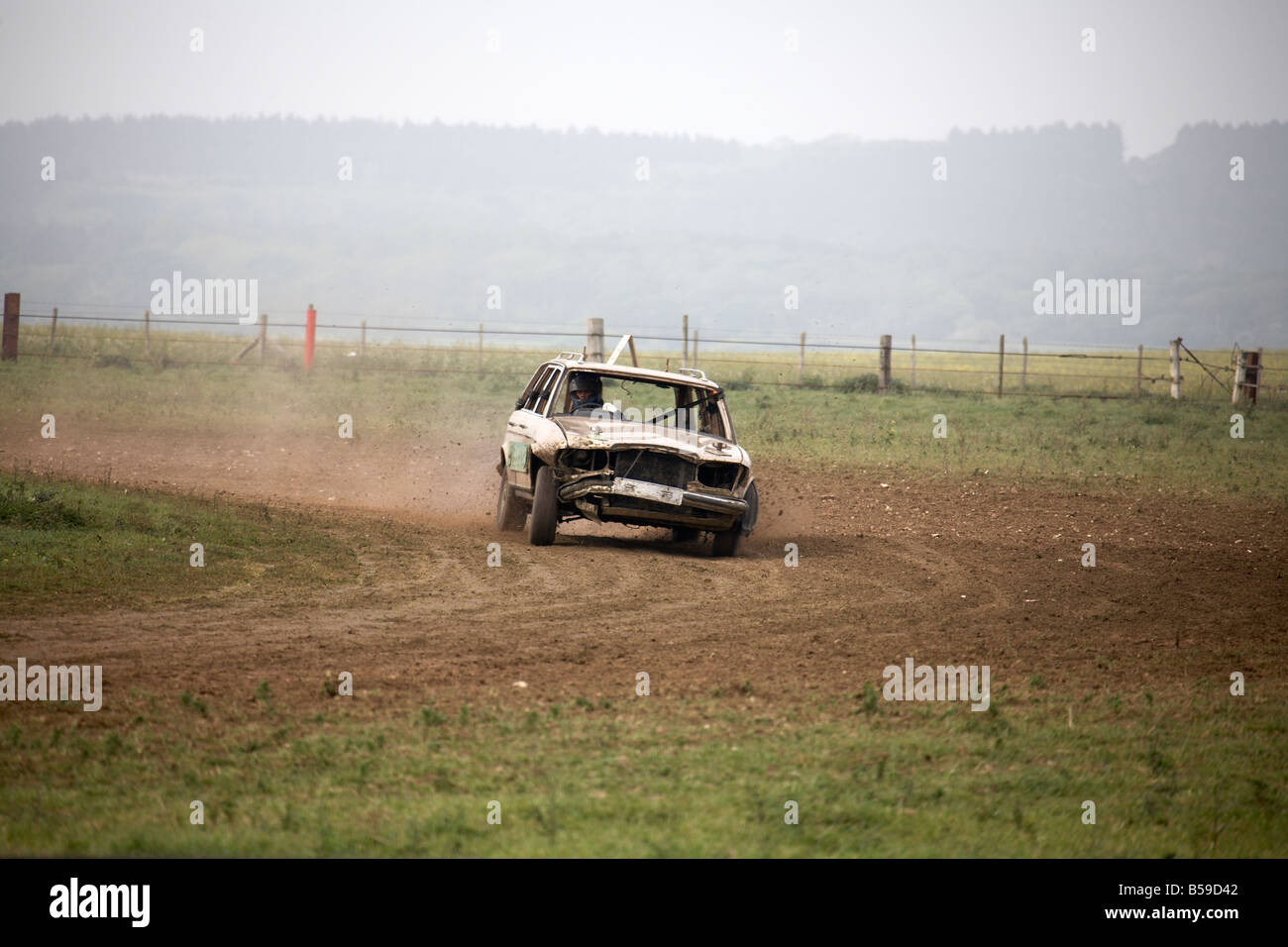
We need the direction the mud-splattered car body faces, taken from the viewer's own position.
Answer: facing the viewer

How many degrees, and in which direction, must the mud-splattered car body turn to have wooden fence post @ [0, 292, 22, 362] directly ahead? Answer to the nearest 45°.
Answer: approximately 135° to its right

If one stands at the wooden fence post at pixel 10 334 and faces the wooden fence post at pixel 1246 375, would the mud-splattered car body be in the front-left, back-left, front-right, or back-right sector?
front-right

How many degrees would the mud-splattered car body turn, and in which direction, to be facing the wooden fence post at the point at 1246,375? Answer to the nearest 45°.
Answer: approximately 135° to its left
